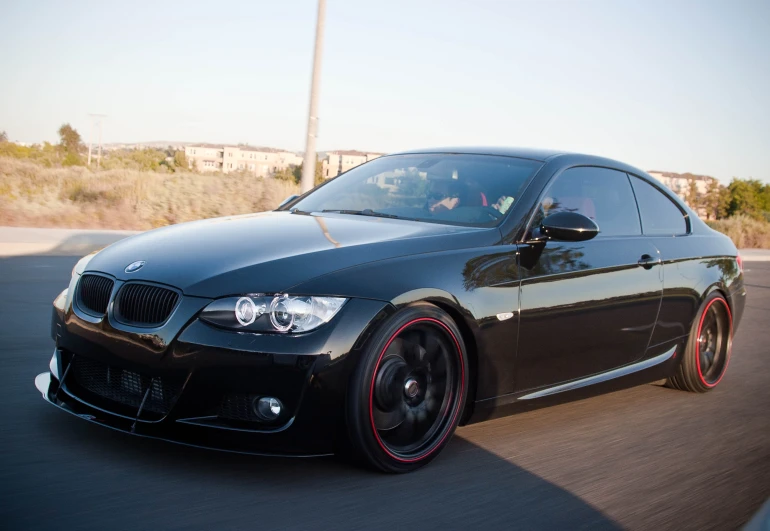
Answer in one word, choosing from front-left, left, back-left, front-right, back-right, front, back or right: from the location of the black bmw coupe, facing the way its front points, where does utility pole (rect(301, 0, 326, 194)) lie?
back-right

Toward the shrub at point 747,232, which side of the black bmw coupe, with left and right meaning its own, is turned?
back

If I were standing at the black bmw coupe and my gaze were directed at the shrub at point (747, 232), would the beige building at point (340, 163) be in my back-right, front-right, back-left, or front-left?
front-left

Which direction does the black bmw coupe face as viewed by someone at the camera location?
facing the viewer and to the left of the viewer

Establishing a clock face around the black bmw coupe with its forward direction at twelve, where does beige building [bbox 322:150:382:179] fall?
The beige building is roughly at 4 o'clock from the black bmw coupe.

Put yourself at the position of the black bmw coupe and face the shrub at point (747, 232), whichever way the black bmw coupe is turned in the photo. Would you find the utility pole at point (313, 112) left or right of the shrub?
left
